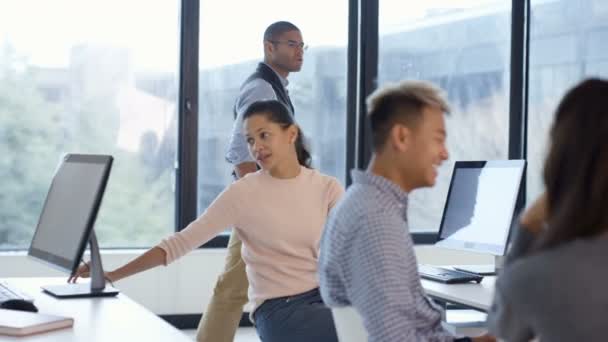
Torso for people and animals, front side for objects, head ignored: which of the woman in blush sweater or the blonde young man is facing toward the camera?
the woman in blush sweater

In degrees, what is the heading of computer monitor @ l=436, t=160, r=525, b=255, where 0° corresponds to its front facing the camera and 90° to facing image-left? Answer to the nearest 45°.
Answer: approximately 45°

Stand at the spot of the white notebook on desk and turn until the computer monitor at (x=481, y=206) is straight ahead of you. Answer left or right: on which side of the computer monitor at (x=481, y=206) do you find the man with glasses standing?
left

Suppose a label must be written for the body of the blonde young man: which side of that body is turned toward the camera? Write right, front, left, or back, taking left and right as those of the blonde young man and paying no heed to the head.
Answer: right

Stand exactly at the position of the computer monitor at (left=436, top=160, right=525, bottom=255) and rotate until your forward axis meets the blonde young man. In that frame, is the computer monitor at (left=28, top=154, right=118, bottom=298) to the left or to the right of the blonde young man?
right

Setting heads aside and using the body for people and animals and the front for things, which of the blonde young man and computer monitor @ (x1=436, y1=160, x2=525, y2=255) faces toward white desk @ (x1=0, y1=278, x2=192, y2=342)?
the computer monitor

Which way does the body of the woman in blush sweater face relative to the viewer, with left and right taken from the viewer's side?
facing the viewer

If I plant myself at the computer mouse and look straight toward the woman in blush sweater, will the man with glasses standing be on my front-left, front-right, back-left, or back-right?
front-left

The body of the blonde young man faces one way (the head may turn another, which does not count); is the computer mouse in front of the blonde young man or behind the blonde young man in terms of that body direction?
behind

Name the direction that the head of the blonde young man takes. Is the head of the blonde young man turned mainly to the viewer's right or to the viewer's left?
to the viewer's right

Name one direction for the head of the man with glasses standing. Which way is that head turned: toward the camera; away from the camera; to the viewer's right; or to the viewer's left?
to the viewer's right

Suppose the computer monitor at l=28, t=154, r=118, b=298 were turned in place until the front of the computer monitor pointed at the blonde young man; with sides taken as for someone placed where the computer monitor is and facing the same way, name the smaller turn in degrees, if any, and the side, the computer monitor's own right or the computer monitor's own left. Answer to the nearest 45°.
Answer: approximately 90° to the computer monitor's own left
